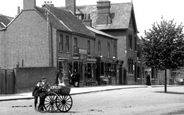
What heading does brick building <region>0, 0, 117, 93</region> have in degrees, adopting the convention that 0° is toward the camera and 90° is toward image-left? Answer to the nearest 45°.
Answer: approximately 315°

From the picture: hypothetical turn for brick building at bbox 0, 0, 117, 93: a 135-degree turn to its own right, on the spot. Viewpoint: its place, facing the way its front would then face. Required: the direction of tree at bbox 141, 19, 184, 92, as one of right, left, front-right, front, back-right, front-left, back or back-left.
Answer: back-left

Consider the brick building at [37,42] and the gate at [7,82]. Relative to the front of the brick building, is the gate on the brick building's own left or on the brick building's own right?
on the brick building's own right

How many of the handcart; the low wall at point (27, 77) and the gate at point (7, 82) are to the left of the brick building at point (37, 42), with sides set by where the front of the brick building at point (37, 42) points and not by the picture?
0

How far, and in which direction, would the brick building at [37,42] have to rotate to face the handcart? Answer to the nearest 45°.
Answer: approximately 45° to its right

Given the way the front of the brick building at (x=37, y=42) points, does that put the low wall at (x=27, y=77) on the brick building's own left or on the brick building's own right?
on the brick building's own right
